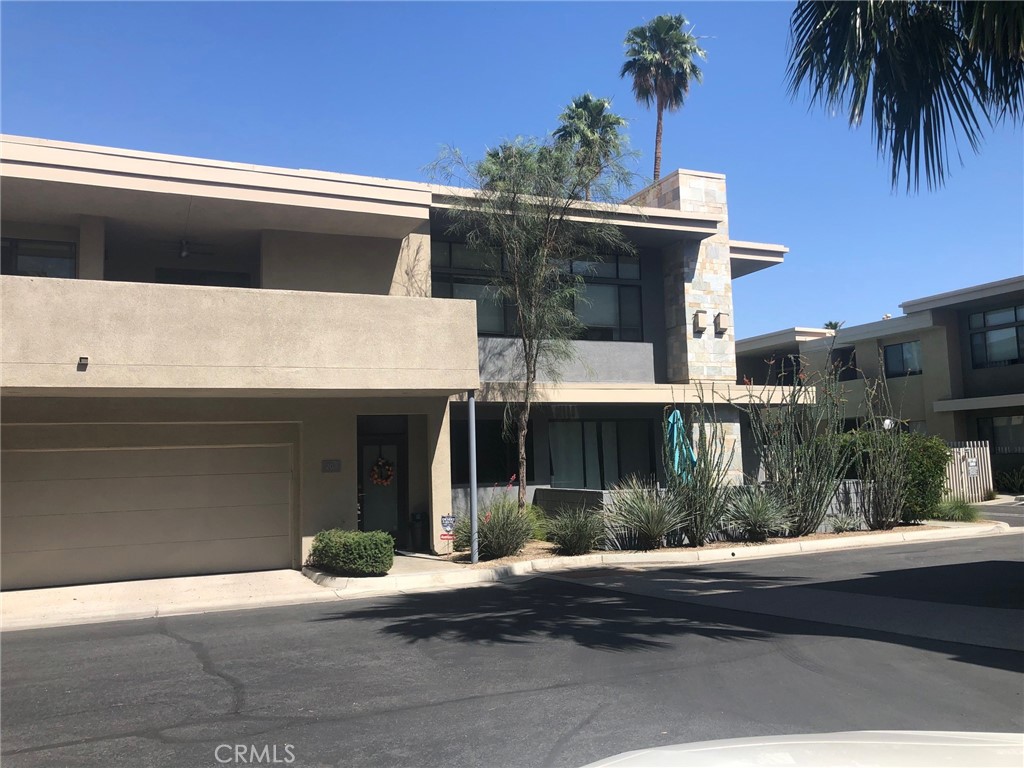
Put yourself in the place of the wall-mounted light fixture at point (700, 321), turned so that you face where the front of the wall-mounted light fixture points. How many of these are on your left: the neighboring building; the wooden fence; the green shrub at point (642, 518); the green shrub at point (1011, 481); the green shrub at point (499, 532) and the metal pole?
3

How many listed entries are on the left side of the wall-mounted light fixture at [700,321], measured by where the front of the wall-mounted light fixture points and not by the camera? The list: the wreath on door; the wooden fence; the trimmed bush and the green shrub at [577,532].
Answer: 1

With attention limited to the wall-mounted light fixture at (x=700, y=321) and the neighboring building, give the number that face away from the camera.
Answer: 0

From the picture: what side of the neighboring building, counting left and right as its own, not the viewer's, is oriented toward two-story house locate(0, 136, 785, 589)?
front

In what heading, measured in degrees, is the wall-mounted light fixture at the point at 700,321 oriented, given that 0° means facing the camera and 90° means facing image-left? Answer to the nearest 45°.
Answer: approximately 315°

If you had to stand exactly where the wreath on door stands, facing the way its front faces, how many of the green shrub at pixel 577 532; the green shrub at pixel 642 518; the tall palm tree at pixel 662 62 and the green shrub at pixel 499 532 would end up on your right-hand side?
0

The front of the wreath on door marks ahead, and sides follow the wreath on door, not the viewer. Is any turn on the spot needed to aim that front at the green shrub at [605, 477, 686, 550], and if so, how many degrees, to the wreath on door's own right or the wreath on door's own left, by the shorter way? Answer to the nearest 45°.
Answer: approximately 90° to the wreath on door's own left

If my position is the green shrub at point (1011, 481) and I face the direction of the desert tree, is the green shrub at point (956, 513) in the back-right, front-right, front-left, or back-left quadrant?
front-left

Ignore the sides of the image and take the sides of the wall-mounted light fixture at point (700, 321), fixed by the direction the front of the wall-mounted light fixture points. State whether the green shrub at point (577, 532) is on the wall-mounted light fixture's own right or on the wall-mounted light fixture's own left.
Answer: on the wall-mounted light fixture's own right

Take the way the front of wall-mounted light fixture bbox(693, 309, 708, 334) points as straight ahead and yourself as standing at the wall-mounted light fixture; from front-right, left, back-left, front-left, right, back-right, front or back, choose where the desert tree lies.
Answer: right

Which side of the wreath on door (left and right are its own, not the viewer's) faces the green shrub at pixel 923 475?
left

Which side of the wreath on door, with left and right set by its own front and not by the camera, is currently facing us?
front

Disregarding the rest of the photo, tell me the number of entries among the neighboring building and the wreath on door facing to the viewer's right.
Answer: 0

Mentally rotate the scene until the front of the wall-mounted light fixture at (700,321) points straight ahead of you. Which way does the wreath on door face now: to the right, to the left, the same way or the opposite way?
the same way

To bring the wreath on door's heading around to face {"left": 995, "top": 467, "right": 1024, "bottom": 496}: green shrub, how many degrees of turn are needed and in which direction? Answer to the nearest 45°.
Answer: approximately 90° to its left

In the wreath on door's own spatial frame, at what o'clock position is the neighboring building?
The neighboring building is roughly at 8 o'clock from the wreath on door.

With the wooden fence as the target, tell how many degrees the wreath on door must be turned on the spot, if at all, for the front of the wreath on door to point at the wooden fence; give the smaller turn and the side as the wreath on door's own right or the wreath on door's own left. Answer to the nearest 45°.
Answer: approximately 90° to the wreath on door's own left

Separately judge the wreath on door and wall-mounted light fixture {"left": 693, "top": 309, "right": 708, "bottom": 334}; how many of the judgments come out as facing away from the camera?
0
